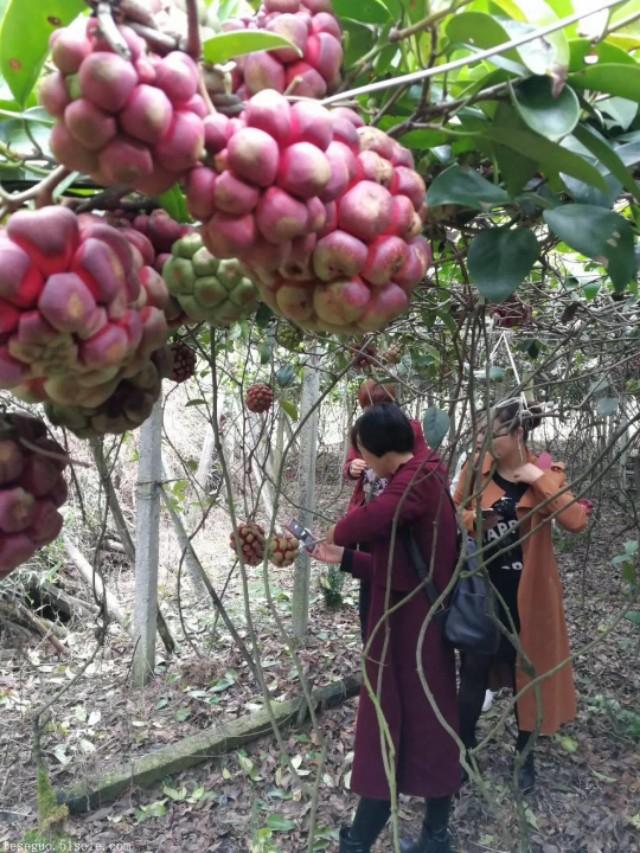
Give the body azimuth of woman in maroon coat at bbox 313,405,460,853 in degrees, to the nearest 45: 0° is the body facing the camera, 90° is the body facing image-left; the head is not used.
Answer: approximately 90°

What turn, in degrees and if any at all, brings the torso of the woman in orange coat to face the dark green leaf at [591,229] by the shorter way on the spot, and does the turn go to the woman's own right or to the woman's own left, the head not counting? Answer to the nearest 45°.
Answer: approximately 45° to the woman's own left

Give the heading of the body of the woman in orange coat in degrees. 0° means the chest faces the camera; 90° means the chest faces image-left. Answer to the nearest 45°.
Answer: approximately 45°

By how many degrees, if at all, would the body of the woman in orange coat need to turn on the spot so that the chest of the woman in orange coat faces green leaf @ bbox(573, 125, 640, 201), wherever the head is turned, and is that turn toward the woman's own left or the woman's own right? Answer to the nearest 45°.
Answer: approximately 45° to the woman's own left
